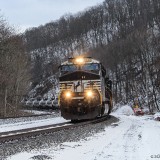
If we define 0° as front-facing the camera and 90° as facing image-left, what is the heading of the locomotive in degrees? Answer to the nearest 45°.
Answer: approximately 0°
